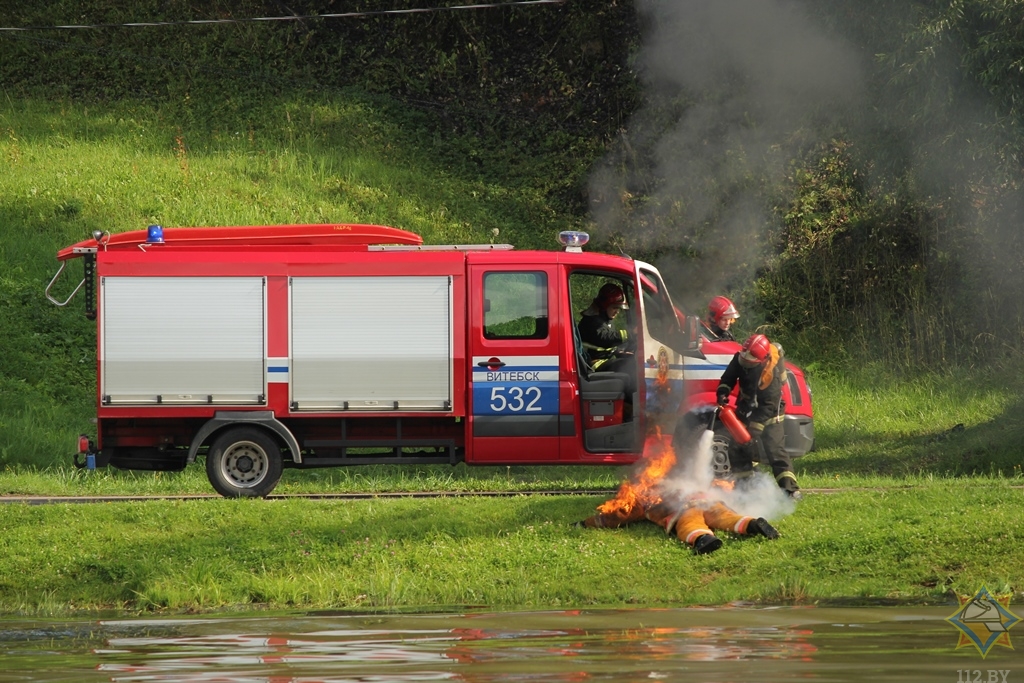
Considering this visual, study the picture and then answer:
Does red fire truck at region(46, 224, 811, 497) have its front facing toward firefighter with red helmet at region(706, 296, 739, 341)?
yes

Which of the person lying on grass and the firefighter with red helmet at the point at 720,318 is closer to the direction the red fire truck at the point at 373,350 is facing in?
the firefighter with red helmet

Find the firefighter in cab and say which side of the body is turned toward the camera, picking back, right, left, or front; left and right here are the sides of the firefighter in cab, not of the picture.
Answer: right

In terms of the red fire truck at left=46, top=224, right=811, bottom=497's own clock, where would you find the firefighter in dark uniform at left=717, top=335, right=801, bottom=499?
The firefighter in dark uniform is roughly at 1 o'clock from the red fire truck.

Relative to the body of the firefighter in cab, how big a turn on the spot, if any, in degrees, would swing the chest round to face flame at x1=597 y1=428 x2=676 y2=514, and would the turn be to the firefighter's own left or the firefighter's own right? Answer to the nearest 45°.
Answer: approximately 90° to the firefighter's own right

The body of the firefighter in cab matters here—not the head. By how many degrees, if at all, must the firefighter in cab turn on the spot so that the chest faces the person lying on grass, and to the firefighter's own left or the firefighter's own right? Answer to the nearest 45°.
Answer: approximately 90° to the firefighter's own right

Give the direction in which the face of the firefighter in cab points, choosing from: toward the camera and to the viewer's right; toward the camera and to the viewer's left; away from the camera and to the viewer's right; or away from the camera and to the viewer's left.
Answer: toward the camera and to the viewer's right

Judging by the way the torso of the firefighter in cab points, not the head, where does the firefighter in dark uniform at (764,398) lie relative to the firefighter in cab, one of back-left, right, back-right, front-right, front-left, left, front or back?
front-right

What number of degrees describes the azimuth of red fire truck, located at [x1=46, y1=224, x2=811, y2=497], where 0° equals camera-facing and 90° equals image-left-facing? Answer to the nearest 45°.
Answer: approximately 270°
